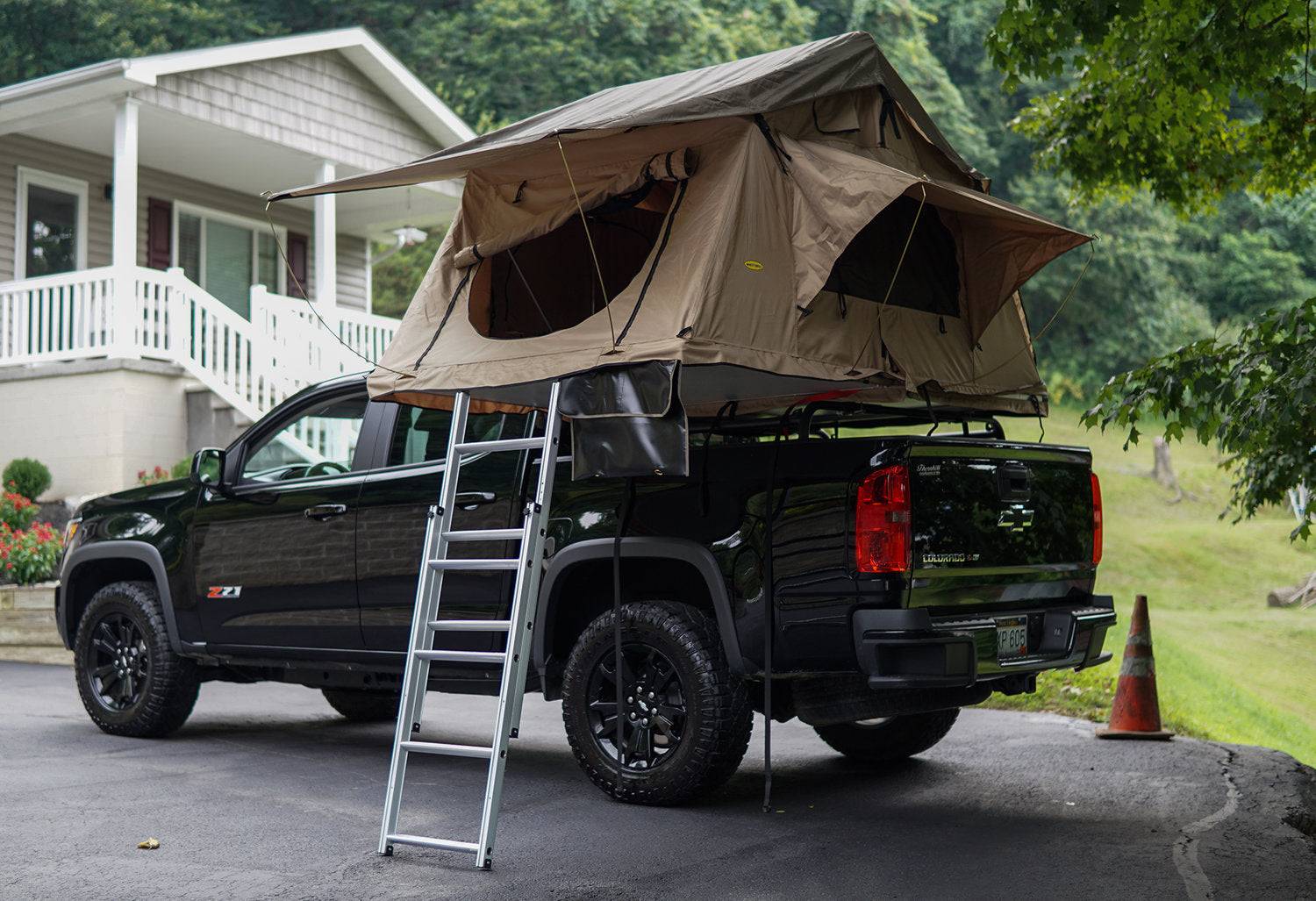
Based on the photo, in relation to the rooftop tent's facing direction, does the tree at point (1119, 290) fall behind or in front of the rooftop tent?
behind

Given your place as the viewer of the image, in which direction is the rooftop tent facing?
facing the viewer and to the left of the viewer

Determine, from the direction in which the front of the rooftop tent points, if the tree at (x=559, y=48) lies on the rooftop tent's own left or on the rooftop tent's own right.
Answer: on the rooftop tent's own right

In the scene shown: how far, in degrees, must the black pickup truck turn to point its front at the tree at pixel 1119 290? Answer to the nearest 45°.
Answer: approximately 90° to its right

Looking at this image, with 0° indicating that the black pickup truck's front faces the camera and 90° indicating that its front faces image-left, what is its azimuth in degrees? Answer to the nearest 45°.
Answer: approximately 135°

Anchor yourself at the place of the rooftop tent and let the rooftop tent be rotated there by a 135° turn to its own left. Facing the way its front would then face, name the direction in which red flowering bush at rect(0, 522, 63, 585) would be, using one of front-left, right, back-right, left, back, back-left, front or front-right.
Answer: back-left

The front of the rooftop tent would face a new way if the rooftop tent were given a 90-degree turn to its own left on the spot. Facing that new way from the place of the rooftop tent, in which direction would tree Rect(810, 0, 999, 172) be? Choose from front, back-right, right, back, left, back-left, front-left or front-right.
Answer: back-left

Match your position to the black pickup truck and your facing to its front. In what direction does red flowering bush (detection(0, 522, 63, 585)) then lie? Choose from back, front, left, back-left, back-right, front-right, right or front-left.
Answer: front

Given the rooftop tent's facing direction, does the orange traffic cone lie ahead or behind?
behind

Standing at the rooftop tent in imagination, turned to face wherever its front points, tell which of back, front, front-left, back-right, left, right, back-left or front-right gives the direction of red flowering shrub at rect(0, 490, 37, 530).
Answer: right

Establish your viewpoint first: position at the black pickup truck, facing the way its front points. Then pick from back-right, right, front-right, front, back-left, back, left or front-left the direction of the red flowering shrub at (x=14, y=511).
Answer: front

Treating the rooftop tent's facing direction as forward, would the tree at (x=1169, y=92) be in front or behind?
behind

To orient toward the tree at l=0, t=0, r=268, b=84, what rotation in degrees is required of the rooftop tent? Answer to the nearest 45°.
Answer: approximately 90° to its right

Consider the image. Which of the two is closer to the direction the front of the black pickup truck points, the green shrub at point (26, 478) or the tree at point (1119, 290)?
the green shrub

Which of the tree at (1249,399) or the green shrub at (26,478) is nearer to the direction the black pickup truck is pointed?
the green shrub

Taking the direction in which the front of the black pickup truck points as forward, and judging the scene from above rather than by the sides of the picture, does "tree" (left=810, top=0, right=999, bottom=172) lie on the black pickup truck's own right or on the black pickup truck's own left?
on the black pickup truck's own right
